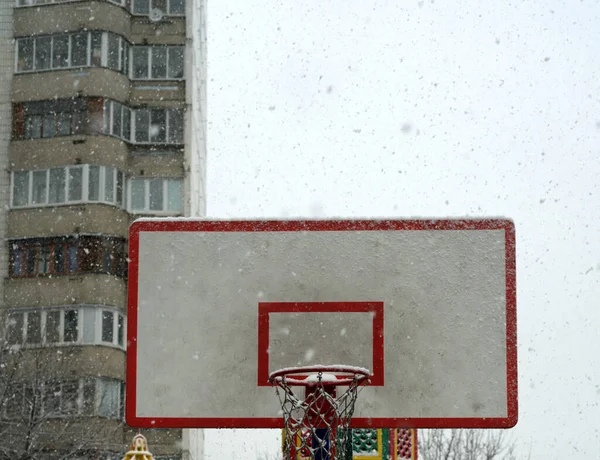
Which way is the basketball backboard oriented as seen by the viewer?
toward the camera

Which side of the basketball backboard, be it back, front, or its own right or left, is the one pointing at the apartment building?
back
